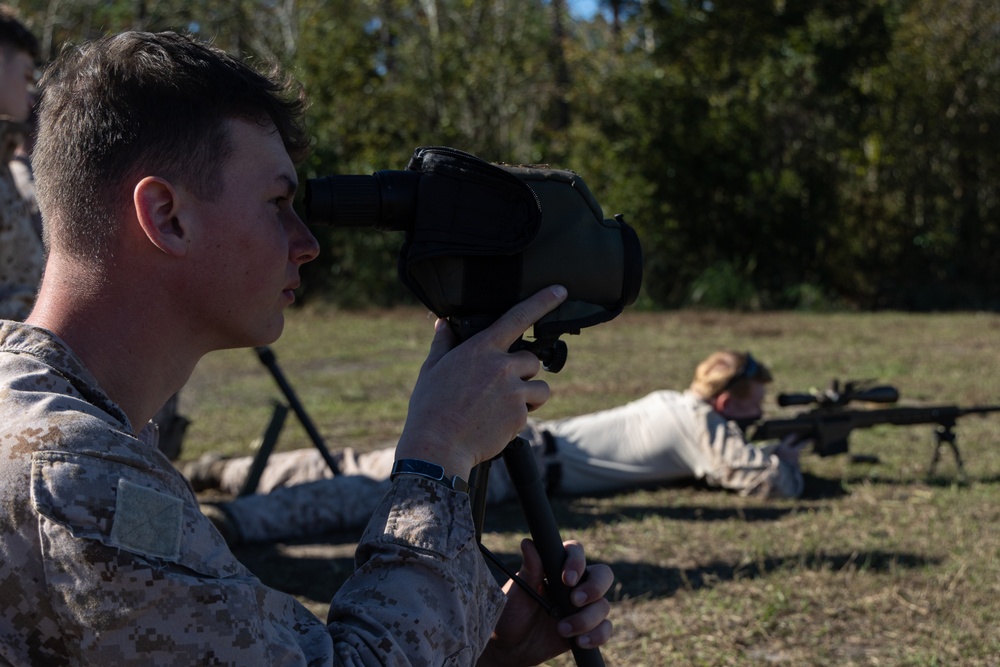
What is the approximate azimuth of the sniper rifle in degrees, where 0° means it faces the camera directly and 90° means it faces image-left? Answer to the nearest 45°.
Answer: approximately 270°

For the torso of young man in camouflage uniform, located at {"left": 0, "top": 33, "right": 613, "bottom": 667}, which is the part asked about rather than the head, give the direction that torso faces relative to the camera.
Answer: to the viewer's right

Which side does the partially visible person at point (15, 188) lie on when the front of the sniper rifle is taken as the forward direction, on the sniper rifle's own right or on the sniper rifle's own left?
on the sniper rifle's own right

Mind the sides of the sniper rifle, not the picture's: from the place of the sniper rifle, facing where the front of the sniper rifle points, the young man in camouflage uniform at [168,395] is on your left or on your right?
on your right

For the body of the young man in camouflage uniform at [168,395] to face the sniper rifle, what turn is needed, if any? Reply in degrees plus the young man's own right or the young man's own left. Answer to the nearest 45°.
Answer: approximately 45° to the young man's own left

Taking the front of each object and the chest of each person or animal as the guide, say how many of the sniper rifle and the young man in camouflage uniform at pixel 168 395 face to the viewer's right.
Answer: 2

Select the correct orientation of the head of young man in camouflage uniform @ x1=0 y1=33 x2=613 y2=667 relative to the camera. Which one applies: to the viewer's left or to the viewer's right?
to the viewer's right

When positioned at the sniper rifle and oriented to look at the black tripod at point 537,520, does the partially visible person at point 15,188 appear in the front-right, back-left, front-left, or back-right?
front-right
